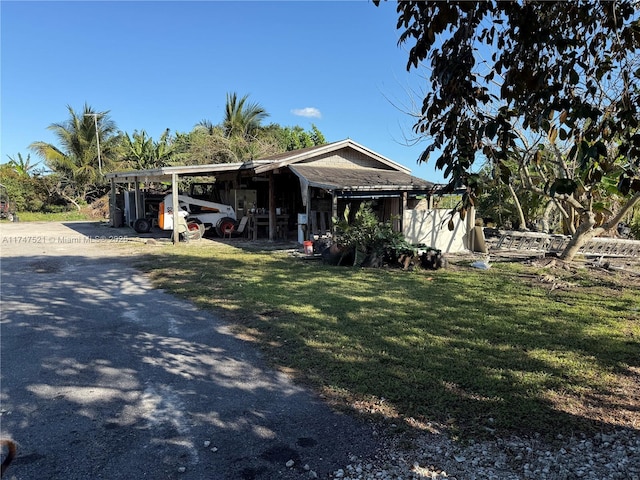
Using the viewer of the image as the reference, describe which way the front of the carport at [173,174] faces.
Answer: facing the viewer and to the left of the viewer

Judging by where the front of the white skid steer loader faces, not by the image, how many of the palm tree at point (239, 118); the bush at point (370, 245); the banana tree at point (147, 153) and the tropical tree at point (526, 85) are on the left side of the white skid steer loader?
2

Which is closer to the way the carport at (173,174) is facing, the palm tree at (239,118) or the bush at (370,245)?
the bush

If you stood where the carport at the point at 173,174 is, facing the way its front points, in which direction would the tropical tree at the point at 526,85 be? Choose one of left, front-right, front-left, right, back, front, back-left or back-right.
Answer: front-left

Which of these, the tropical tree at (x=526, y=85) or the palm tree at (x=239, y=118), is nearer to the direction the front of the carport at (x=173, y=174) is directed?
the tropical tree

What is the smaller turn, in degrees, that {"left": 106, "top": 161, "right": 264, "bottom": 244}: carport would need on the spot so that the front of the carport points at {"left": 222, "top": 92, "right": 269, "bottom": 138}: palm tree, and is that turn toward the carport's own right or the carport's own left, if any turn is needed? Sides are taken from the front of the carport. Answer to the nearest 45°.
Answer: approximately 135° to the carport's own right

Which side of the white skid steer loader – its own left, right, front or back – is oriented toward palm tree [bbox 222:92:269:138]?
left

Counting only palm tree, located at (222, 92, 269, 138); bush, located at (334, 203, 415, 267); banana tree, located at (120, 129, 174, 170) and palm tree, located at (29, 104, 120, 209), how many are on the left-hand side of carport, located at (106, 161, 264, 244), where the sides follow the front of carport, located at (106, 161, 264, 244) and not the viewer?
1

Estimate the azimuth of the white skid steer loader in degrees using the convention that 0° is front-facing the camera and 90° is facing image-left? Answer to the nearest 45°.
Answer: approximately 270°

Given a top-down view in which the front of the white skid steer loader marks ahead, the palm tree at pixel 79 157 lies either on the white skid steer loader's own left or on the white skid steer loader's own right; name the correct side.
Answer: on the white skid steer loader's own left

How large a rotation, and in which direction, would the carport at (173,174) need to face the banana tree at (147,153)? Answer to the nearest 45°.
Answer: approximately 135° to its right

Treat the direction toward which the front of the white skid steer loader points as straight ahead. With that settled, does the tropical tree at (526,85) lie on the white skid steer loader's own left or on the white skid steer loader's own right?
on the white skid steer loader's own right
